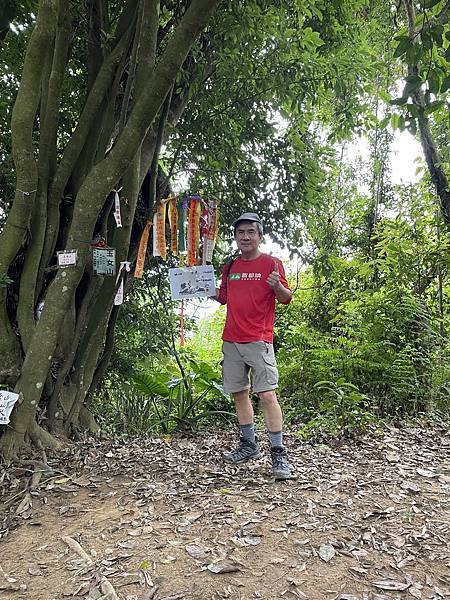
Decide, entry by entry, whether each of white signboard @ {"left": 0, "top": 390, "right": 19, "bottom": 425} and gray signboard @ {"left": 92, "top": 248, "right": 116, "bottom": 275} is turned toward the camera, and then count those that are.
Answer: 2

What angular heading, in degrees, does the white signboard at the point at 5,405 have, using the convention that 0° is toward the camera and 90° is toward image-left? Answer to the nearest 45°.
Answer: approximately 0°

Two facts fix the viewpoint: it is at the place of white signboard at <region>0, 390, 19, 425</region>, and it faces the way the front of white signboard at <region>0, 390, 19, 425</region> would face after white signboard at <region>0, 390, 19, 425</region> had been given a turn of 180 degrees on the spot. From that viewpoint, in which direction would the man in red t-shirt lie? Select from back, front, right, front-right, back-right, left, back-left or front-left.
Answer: right

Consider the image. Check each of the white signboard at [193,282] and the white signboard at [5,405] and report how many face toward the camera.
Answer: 2
